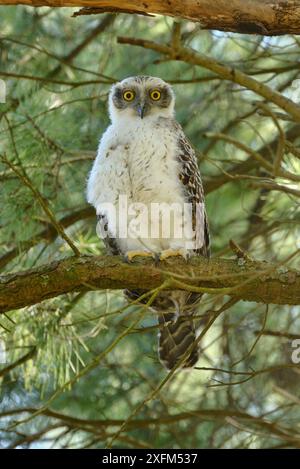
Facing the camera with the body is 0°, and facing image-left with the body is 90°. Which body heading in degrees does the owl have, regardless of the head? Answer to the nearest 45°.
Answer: approximately 0°
